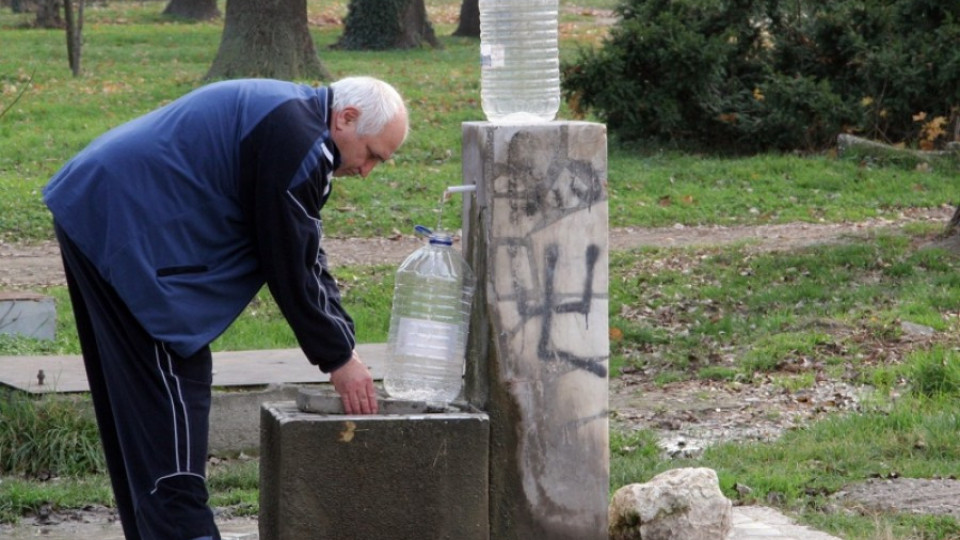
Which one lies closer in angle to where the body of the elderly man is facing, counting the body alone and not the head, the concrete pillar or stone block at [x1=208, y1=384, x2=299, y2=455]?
the concrete pillar

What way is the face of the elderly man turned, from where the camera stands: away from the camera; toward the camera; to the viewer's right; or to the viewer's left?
to the viewer's right

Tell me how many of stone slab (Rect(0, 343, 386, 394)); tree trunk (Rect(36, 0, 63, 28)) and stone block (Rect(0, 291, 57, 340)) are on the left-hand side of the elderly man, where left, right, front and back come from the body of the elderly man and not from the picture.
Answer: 3

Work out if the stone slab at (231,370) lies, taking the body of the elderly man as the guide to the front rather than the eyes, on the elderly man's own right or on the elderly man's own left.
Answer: on the elderly man's own left

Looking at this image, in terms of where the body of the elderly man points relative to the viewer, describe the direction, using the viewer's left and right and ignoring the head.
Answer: facing to the right of the viewer

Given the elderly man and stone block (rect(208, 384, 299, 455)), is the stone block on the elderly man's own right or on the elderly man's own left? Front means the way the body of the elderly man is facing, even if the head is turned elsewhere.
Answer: on the elderly man's own left
